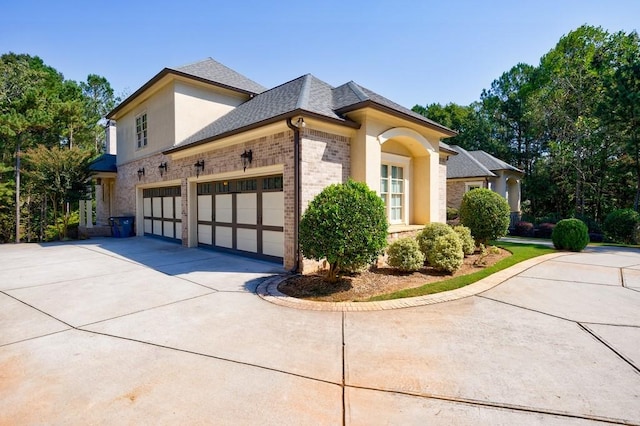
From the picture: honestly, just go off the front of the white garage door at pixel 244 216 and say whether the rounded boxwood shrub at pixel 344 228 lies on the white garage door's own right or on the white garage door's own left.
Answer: on the white garage door's own left

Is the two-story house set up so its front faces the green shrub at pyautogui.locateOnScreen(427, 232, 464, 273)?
yes

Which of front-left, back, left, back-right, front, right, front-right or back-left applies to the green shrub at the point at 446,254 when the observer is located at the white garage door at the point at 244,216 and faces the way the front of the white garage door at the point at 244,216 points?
left

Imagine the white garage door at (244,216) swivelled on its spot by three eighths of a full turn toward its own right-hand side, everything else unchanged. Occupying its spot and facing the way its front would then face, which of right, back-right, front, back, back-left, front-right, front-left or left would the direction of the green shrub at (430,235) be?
back-right

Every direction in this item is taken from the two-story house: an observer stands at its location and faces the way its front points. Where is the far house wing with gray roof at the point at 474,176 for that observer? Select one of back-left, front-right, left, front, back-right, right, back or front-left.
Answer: left

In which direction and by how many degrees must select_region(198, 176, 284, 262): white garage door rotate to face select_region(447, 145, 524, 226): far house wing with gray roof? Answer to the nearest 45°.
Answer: approximately 180°

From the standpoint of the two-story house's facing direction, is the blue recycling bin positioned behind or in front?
behind

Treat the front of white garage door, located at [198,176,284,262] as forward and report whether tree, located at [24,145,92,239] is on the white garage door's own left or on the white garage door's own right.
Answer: on the white garage door's own right

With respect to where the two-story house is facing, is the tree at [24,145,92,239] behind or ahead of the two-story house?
behind

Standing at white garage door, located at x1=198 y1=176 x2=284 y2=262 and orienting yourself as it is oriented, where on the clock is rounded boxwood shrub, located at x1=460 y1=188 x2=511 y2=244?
The rounded boxwood shrub is roughly at 8 o'clock from the white garage door.

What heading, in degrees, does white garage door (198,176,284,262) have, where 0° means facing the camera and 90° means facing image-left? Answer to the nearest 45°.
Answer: approximately 45°

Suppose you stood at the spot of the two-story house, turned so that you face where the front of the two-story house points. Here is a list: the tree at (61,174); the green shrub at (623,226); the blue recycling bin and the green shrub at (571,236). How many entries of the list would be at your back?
2

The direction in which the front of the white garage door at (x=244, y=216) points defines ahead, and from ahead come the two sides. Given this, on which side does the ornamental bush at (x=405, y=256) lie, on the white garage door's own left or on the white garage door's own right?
on the white garage door's own left

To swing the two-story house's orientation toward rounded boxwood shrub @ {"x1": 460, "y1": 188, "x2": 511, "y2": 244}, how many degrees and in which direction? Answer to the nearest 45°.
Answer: approximately 45° to its left

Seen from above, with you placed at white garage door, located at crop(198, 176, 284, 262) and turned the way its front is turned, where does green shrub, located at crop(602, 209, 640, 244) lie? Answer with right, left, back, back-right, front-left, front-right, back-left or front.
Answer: back-left

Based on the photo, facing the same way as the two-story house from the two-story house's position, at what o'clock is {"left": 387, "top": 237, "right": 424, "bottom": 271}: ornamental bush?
The ornamental bush is roughly at 12 o'clock from the two-story house.
